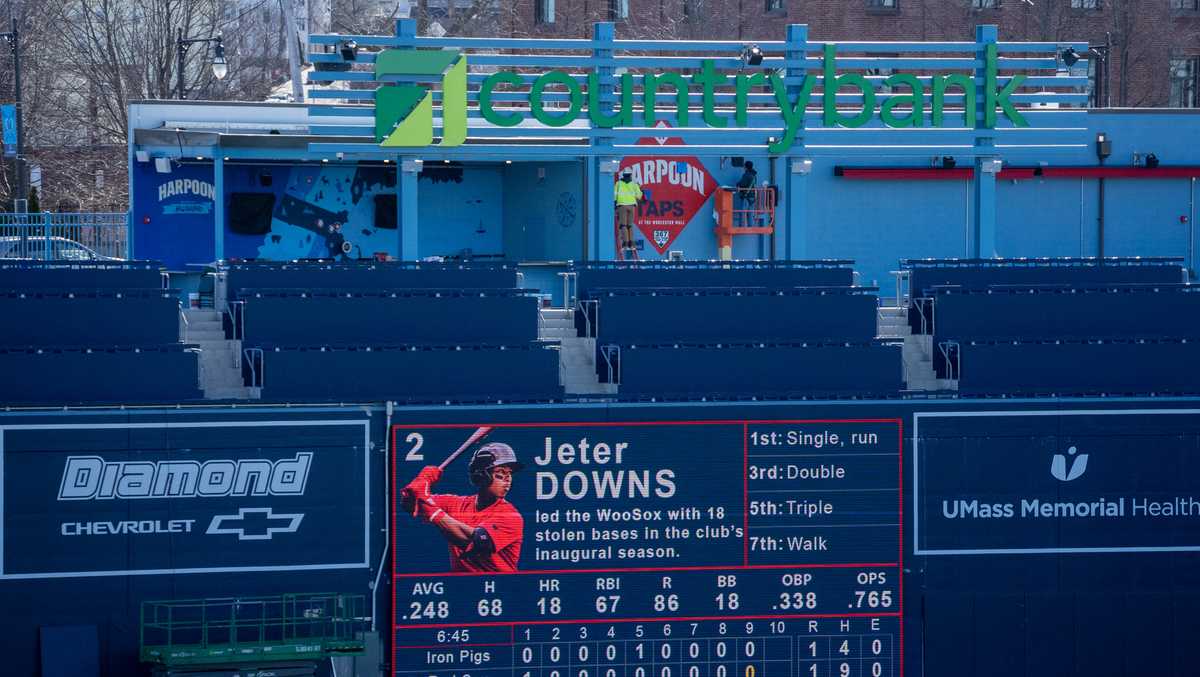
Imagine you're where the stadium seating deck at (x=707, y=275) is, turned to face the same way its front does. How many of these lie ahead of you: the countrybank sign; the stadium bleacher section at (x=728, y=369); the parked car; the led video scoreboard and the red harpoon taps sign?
2

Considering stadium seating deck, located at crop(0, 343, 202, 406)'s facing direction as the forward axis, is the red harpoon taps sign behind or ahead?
behind

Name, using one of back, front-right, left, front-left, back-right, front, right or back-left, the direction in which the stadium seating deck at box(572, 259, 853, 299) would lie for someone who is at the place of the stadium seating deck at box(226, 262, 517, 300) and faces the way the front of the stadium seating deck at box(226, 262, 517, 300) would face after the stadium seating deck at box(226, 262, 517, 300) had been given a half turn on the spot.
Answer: right

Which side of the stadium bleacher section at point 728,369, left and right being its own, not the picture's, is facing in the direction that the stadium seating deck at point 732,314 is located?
back

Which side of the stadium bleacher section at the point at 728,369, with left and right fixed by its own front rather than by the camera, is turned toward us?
front

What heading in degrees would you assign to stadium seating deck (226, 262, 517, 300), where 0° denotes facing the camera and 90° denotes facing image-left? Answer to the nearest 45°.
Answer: approximately 0°

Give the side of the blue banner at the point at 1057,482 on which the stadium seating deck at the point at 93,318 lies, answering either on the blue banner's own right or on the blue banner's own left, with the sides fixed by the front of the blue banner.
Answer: on the blue banner's own right

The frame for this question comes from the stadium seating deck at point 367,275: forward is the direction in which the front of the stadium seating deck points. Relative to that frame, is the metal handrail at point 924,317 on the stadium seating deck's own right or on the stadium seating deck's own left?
on the stadium seating deck's own left

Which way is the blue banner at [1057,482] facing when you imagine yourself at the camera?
facing the viewer

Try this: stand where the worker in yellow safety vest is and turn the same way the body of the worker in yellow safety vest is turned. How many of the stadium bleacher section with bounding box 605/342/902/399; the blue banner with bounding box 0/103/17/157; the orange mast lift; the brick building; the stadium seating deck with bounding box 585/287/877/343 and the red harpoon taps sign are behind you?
2

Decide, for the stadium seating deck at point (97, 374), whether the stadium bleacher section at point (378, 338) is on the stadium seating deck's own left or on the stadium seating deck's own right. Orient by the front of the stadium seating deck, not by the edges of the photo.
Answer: on the stadium seating deck's own left

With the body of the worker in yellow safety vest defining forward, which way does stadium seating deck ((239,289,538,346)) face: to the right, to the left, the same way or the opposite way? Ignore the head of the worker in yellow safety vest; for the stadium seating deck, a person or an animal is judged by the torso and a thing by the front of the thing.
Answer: the opposite way

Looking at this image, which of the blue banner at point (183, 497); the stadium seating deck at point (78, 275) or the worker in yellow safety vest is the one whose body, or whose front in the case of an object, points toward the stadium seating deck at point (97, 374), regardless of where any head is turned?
the stadium seating deck at point (78, 275)

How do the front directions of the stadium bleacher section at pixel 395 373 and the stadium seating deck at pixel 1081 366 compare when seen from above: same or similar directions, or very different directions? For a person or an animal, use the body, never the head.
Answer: same or similar directions

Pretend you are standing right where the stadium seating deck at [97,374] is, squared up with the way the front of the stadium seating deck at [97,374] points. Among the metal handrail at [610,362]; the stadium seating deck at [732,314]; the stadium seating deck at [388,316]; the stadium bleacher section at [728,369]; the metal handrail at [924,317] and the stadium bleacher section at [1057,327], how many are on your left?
6

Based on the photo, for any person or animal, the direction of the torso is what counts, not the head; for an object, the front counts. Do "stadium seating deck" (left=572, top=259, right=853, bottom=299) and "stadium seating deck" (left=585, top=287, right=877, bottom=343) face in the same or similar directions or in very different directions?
same or similar directions

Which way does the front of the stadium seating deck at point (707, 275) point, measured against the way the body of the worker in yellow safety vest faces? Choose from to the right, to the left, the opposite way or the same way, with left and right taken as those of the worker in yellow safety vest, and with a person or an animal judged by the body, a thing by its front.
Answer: the opposite way

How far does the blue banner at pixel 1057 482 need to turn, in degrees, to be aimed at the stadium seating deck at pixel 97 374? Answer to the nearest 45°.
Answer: approximately 90° to its right
